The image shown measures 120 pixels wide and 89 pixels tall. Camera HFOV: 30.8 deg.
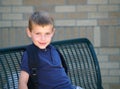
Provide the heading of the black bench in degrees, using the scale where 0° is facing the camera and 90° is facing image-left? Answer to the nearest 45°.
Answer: approximately 315°
